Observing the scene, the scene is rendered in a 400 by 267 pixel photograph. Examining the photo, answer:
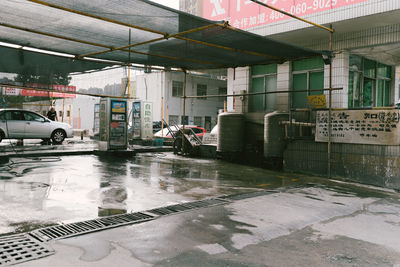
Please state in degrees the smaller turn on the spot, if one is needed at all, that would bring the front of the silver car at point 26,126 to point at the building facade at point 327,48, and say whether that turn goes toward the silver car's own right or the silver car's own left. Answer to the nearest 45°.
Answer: approximately 45° to the silver car's own right

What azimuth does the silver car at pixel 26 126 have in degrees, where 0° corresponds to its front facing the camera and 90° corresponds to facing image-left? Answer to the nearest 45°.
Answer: approximately 270°

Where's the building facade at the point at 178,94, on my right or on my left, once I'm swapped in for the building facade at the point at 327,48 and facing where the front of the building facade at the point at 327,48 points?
on my right

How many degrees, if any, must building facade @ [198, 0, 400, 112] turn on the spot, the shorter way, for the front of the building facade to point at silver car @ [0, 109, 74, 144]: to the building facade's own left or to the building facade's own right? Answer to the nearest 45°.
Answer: approximately 45° to the building facade's own right

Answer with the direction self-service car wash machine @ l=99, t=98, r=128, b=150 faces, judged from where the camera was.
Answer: facing the viewer and to the right of the viewer

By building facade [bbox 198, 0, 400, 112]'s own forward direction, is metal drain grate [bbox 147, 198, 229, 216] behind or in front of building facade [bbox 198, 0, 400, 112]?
in front

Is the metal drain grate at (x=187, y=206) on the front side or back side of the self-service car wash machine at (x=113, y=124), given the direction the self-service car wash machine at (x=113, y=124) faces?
on the front side

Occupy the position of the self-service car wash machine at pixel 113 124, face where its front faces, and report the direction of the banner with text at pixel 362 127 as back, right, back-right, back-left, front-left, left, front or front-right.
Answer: front

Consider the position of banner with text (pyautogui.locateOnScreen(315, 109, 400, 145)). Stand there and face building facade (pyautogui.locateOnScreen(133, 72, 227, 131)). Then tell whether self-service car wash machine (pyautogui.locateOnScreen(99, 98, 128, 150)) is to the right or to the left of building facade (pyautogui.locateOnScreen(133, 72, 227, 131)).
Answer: left

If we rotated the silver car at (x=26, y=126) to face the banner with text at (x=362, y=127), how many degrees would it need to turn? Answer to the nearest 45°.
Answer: approximately 45° to its right

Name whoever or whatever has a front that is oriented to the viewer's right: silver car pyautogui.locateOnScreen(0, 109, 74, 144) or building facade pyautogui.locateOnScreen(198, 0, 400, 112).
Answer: the silver car
